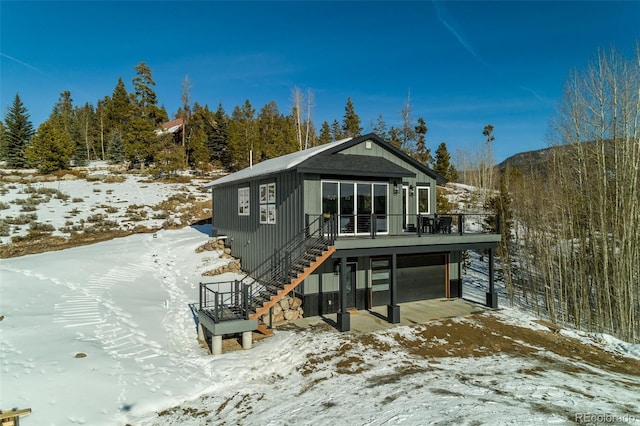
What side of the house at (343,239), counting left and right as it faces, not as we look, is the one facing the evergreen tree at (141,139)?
back

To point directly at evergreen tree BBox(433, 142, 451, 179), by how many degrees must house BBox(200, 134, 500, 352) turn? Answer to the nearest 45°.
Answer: approximately 135° to its left

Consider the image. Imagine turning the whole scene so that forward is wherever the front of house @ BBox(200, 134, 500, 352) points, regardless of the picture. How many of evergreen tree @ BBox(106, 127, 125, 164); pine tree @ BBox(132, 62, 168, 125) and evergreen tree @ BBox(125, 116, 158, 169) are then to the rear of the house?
3

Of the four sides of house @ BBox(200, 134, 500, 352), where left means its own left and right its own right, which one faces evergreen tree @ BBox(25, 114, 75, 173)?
back

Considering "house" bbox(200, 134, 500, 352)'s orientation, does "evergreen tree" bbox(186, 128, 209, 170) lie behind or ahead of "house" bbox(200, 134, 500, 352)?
behind

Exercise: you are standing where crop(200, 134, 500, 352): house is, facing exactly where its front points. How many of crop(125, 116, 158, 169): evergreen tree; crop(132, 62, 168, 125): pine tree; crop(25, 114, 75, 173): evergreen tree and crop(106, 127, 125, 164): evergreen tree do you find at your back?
4

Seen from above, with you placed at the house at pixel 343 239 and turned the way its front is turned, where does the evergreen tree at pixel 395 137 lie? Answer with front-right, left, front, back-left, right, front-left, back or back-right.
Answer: back-left

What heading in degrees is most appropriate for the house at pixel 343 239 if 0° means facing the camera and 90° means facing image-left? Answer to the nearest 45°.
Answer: approximately 315°

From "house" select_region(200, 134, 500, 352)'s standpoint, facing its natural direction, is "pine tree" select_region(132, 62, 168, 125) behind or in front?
behind

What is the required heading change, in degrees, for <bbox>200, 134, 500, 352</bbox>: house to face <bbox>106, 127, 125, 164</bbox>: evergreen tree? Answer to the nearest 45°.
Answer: approximately 180°

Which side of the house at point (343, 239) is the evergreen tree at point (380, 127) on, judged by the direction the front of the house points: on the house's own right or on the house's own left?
on the house's own left
